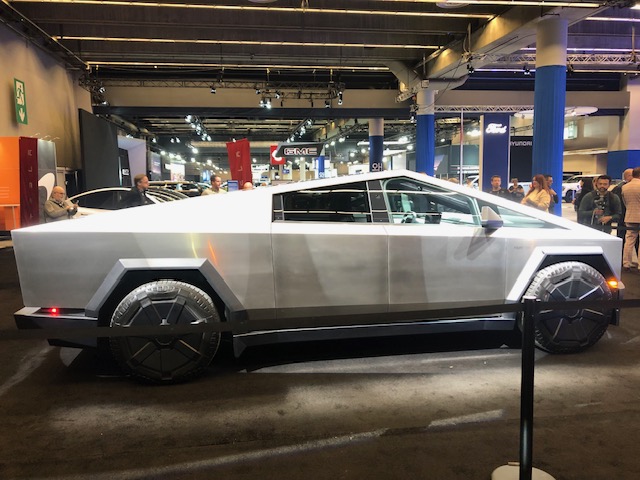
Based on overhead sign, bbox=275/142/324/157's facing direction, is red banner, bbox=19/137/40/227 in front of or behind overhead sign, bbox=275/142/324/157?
in front

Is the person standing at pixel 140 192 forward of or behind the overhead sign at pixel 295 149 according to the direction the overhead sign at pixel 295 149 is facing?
forward

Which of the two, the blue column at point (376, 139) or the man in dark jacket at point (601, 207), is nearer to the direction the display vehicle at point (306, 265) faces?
the man in dark jacket

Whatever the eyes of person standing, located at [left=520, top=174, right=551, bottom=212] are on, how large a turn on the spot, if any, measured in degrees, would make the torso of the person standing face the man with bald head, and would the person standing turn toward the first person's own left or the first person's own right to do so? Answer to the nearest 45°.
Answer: approximately 45° to the first person's own right

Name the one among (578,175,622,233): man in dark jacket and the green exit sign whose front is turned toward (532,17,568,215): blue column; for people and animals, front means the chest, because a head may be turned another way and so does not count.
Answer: the green exit sign

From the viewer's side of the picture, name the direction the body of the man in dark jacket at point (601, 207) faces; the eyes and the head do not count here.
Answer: toward the camera

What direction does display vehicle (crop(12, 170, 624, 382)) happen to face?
to the viewer's right

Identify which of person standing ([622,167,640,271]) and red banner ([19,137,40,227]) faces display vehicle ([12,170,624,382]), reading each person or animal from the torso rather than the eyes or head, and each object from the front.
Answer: the red banner

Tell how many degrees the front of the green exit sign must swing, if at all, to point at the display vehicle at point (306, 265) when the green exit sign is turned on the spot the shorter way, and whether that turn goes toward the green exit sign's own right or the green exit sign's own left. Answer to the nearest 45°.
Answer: approximately 45° to the green exit sign's own right

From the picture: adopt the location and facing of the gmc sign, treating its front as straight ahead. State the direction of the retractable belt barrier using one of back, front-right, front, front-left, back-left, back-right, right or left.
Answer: front

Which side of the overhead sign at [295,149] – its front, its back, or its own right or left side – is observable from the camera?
front
